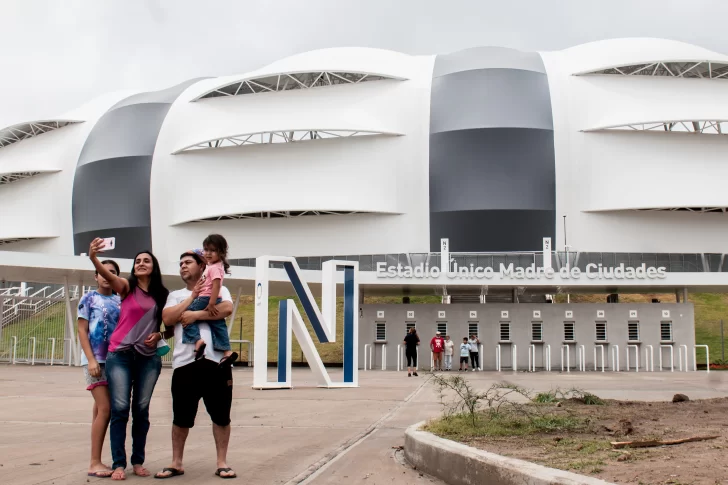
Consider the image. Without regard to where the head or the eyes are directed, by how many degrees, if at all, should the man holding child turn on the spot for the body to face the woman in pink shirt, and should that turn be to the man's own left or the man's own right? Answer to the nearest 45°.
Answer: approximately 135° to the man's own right

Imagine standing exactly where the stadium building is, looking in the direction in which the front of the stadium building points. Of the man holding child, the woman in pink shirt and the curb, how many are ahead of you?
3

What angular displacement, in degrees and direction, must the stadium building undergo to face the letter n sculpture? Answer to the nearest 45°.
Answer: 0° — it already faces it

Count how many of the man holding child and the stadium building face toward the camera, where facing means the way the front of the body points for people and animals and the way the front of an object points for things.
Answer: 2

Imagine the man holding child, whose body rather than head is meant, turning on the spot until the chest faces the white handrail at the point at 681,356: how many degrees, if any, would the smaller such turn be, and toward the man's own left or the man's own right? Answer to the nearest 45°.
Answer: approximately 135° to the man's own left

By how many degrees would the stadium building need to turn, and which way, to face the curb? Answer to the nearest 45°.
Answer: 0° — it already faces it

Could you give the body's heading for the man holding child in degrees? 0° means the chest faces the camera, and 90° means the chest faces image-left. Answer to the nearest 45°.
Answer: approximately 0°
